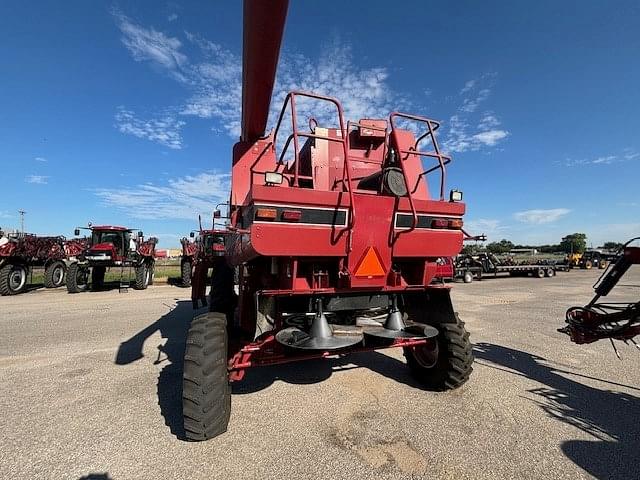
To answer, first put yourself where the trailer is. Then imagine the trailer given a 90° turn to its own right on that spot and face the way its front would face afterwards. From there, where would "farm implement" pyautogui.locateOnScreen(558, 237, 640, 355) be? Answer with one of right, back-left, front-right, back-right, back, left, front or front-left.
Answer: back

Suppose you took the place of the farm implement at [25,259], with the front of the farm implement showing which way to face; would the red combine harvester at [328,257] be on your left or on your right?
on your left

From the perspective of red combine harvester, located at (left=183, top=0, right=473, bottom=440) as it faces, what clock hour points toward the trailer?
The trailer is roughly at 1 o'clock from the red combine harvester.

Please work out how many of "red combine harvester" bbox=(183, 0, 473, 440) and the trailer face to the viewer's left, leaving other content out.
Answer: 1

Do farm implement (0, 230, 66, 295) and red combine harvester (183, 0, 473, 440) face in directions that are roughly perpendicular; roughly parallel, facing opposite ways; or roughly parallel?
roughly parallel, facing opposite ways

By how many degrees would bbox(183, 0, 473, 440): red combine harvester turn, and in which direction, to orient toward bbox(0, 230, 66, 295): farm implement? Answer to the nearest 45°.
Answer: approximately 45° to its left

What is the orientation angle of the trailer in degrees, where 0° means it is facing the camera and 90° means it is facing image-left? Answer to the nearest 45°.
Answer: approximately 90°

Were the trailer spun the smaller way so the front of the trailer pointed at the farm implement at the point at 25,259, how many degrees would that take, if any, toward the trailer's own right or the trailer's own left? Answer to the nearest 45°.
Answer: approximately 45° to the trailer's own left

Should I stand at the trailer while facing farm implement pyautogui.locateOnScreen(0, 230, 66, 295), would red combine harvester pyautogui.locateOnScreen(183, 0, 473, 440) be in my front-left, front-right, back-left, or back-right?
front-left

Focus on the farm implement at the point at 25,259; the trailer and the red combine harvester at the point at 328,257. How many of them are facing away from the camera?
1

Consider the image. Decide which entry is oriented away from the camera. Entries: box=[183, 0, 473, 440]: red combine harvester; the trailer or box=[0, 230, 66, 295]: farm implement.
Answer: the red combine harvester

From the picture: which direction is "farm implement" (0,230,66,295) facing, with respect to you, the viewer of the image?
facing the viewer and to the left of the viewer

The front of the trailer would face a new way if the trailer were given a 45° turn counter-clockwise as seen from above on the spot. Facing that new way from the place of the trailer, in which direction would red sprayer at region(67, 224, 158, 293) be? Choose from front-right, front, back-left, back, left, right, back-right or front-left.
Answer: front

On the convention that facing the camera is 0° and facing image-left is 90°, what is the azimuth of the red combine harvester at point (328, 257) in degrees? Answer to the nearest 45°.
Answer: approximately 180°

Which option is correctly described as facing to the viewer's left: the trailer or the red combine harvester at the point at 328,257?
the trailer

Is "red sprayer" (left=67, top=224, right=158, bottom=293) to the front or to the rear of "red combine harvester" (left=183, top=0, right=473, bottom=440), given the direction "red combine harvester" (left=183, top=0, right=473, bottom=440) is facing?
to the front

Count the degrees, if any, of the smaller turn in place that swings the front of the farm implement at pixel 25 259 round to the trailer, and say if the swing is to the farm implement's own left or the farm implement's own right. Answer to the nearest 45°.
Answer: approximately 90° to the farm implement's own left
